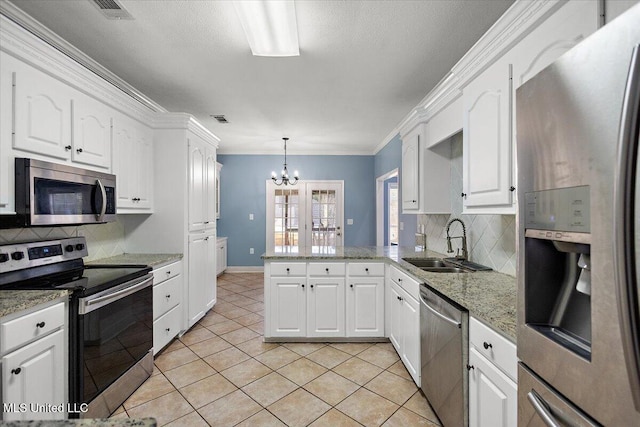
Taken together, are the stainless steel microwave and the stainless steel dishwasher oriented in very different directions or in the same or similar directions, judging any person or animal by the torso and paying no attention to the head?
very different directions

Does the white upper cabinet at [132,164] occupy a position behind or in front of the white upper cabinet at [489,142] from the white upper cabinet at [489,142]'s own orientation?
in front

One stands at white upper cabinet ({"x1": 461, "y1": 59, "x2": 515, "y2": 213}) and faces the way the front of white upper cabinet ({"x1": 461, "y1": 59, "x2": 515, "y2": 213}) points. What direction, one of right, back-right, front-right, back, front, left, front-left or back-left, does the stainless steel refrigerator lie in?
front-left

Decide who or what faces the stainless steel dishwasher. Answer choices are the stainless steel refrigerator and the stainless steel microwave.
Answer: the stainless steel microwave

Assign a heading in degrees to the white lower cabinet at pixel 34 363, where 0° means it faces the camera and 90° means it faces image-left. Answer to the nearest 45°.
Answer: approximately 315°

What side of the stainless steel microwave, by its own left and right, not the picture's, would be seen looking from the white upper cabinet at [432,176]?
front

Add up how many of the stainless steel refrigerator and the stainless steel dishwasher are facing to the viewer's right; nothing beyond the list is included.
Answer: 0

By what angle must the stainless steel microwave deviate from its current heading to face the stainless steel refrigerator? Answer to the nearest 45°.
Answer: approximately 45° to its right

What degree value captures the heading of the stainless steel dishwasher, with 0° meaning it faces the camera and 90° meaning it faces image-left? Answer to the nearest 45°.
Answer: approximately 45°

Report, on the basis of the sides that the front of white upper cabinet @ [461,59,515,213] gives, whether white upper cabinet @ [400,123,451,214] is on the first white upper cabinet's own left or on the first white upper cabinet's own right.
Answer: on the first white upper cabinet's own right
